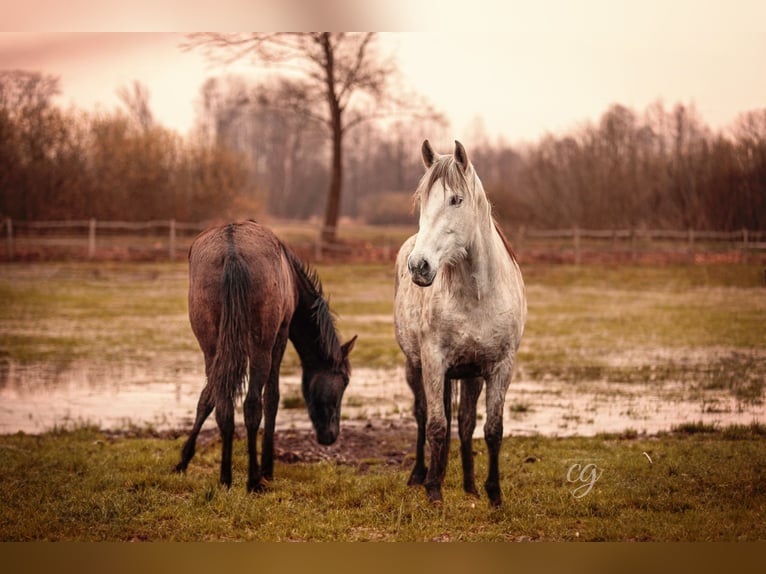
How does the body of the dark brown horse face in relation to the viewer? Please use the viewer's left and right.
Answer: facing away from the viewer and to the right of the viewer

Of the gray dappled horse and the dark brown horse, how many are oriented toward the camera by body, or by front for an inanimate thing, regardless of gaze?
1

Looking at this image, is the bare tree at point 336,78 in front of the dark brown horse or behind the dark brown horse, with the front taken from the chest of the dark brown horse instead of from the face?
in front

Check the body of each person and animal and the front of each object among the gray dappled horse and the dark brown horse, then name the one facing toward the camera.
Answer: the gray dappled horse

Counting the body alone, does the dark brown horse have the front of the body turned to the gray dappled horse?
no

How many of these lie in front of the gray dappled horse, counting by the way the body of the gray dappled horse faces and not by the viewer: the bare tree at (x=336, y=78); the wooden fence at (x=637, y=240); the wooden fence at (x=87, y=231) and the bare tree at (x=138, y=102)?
0

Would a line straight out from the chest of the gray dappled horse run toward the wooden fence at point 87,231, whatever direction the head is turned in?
no

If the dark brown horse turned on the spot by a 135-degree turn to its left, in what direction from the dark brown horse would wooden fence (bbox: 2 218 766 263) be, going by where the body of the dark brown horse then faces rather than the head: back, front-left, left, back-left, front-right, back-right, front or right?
right

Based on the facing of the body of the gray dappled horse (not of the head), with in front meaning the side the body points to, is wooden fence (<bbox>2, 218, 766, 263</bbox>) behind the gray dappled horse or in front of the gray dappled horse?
behind

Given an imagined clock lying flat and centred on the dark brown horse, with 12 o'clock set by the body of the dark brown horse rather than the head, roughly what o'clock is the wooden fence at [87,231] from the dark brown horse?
The wooden fence is roughly at 10 o'clock from the dark brown horse.

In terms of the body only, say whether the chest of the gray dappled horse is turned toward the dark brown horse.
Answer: no

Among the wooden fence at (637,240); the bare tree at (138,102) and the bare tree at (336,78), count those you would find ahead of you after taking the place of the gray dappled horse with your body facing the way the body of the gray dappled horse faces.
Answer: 0

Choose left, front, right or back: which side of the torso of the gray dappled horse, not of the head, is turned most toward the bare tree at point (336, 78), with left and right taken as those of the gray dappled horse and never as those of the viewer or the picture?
back

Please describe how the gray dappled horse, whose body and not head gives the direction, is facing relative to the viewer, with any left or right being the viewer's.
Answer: facing the viewer

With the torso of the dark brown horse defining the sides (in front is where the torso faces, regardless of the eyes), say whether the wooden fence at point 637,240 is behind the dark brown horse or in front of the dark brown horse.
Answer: in front
